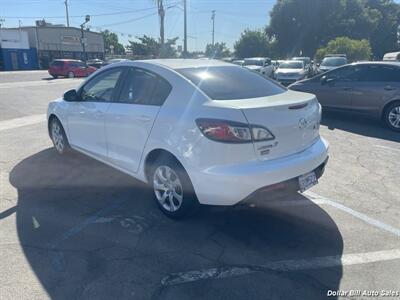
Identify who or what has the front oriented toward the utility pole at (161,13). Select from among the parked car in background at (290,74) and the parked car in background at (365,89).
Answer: the parked car in background at (365,89)

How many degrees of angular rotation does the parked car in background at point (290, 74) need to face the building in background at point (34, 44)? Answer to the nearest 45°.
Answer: approximately 90° to its right

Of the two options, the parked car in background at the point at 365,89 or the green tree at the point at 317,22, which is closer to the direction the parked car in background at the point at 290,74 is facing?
the parked car in background

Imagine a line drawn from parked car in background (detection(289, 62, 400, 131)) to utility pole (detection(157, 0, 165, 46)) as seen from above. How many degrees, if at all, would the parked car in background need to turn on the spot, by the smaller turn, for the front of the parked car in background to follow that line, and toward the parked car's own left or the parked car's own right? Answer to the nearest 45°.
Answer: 0° — it already faces it

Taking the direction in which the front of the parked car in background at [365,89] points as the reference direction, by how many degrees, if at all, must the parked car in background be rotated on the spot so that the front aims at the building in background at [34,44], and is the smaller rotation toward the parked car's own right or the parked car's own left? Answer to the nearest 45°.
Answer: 0° — it already faces it

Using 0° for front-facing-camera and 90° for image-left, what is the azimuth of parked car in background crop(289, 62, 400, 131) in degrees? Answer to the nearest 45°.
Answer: approximately 135°

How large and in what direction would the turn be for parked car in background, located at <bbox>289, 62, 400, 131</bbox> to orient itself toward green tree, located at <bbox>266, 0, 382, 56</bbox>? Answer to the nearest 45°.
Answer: approximately 45° to its right

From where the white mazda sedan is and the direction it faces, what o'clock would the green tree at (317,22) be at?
The green tree is roughly at 2 o'clock from the white mazda sedan.

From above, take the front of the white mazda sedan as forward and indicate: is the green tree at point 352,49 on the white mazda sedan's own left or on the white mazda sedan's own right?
on the white mazda sedan's own right

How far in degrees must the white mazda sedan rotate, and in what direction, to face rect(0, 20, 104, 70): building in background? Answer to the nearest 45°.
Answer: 0° — it already faces it

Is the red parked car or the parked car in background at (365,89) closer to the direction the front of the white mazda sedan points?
the red parked car

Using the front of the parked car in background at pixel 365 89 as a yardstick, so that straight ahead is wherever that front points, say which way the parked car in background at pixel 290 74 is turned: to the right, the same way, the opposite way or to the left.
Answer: to the left
